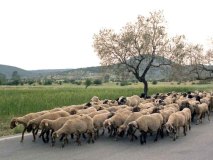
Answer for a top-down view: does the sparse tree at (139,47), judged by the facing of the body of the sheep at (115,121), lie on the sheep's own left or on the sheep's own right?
on the sheep's own right

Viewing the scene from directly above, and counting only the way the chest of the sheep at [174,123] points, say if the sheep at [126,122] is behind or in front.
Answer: in front

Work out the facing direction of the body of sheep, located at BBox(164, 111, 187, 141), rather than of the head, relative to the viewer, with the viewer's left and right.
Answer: facing the viewer and to the left of the viewer

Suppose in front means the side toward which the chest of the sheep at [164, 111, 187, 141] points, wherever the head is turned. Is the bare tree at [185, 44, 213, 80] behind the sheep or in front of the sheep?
behind

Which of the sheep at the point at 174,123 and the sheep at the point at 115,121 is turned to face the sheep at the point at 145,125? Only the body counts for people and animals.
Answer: the sheep at the point at 174,123

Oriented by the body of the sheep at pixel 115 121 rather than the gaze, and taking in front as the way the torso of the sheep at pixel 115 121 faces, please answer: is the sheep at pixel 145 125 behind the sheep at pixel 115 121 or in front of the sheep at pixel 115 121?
behind

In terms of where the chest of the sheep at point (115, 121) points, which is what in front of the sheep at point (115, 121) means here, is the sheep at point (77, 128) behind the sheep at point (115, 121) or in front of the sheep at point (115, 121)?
in front

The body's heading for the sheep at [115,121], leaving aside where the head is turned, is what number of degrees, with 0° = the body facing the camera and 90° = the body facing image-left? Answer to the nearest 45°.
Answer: approximately 90°
